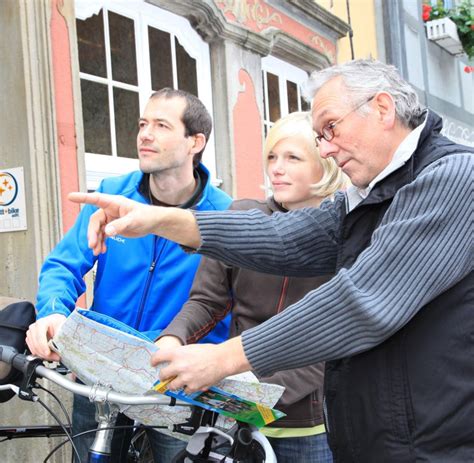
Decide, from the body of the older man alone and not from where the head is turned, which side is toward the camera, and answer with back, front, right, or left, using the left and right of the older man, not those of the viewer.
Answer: left

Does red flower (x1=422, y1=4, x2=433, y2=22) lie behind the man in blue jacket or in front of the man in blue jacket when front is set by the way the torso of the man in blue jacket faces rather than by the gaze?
behind

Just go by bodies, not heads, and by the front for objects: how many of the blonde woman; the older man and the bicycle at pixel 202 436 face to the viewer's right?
0

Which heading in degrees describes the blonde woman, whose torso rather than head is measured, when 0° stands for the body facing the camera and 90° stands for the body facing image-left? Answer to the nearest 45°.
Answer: approximately 45°

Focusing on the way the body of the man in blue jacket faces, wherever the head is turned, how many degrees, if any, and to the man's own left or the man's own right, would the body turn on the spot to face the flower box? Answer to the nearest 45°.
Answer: approximately 180°

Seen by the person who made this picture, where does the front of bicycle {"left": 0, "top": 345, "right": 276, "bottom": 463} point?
facing the viewer and to the left of the viewer

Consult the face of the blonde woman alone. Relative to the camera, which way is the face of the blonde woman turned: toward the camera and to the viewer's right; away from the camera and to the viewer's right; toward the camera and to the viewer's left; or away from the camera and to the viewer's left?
toward the camera and to the viewer's left

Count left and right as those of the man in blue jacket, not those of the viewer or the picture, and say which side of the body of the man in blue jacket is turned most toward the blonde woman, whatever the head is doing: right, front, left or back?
left

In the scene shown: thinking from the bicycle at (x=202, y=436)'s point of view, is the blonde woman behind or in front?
behind

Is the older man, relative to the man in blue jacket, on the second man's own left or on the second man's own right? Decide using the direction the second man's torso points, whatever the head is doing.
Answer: on the second man's own left

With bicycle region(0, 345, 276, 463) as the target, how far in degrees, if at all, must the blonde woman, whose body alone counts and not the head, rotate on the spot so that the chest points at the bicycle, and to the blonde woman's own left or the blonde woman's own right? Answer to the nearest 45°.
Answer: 0° — they already face it

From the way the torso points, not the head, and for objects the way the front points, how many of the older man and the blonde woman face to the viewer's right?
0
